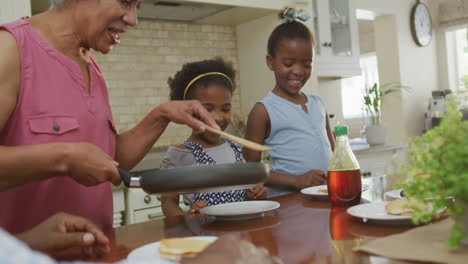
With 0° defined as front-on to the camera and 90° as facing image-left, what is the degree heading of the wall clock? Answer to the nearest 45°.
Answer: approximately 315°

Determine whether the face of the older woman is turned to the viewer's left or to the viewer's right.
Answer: to the viewer's right

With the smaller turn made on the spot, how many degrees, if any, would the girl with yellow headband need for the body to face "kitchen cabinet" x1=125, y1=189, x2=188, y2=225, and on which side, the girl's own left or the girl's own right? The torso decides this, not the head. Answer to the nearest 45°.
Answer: approximately 180°

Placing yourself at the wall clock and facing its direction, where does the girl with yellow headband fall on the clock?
The girl with yellow headband is roughly at 2 o'clock from the wall clock.

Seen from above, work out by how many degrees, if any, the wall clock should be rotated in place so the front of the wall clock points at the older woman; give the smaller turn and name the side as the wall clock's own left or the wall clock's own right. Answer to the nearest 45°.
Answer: approximately 45° to the wall clock's own right

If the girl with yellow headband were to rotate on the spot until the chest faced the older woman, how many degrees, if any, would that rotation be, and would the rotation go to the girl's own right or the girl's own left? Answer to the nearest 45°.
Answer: approximately 90° to the girl's own right

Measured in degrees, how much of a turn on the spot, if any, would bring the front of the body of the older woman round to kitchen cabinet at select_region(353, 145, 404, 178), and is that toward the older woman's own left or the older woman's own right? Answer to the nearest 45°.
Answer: approximately 90° to the older woman's own left

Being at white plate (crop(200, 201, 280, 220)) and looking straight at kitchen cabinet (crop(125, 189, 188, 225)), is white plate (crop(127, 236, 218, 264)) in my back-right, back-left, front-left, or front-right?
back-left
